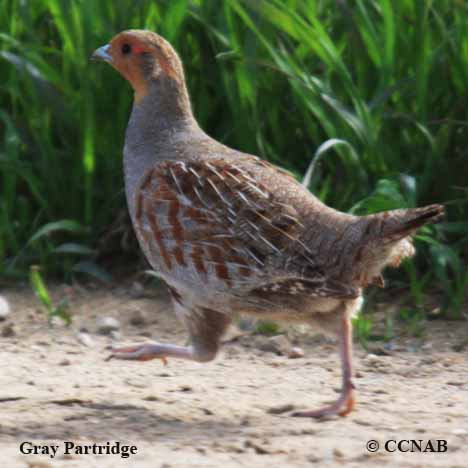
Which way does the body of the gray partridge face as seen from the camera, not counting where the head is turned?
to the viewer's left

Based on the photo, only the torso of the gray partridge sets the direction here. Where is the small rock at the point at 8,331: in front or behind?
in front

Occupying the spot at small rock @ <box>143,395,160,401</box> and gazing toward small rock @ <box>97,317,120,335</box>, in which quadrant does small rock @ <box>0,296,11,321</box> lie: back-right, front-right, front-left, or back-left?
front-left

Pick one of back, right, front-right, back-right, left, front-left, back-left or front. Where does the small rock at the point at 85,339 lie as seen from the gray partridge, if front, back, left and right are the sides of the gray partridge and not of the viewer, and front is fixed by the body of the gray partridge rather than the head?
front-right

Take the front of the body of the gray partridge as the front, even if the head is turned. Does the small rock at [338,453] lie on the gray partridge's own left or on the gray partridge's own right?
on the gray partridge's own left

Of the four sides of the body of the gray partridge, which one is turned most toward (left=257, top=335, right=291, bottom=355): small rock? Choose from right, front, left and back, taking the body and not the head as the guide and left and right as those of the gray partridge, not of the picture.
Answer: right

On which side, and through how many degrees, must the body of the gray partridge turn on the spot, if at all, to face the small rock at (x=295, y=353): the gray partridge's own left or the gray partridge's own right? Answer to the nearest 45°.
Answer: approximately 90° to the gray partridge's own right

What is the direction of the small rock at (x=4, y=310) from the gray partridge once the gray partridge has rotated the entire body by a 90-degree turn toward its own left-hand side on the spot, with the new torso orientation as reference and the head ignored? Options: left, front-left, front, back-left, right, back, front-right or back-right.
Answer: back-right

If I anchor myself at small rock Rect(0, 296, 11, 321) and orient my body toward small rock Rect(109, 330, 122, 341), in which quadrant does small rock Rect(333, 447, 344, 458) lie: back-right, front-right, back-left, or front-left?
front-right

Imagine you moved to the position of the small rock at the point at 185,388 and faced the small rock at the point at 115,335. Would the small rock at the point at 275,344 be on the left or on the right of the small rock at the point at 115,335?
right
